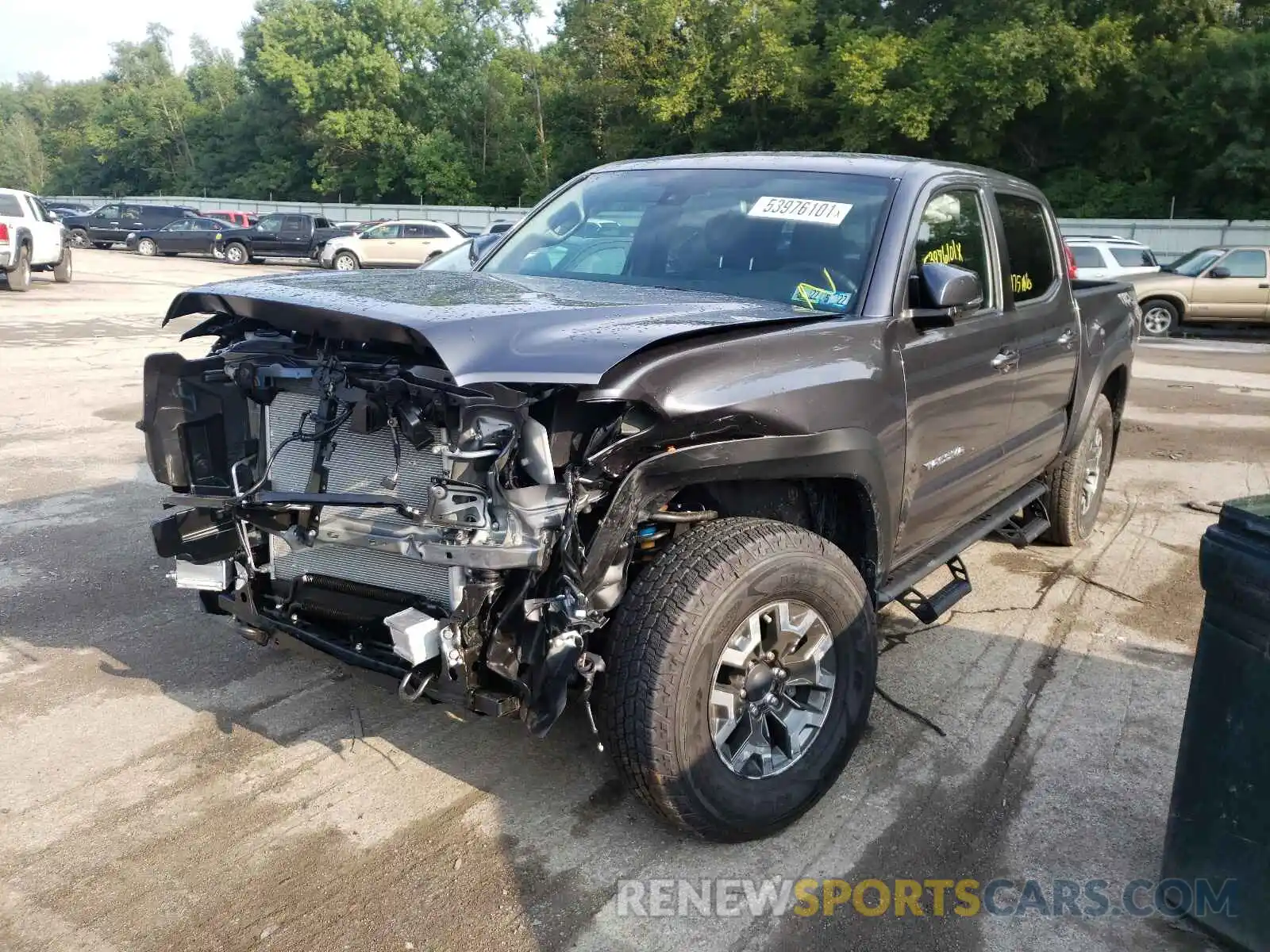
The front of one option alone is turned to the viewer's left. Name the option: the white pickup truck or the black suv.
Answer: the black suv

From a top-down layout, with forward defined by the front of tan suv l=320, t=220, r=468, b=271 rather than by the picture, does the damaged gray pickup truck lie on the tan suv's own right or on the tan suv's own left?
on the tan suv's own left

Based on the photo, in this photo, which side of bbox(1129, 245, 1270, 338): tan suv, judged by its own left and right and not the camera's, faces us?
left

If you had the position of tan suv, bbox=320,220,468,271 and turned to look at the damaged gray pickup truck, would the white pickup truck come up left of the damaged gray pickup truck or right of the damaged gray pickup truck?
right

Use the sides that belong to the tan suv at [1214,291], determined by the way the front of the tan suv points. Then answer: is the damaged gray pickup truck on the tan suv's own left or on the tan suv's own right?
on the tan suv's own left

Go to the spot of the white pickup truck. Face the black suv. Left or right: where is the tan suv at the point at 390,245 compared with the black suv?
right

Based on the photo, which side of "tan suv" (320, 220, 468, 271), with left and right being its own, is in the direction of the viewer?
left

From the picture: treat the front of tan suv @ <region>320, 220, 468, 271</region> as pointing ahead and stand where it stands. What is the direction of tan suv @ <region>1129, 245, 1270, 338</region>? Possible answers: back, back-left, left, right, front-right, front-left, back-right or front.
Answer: back-left

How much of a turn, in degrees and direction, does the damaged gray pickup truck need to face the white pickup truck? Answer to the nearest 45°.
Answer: approximately 90° to its right

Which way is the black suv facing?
to the viewer's left
